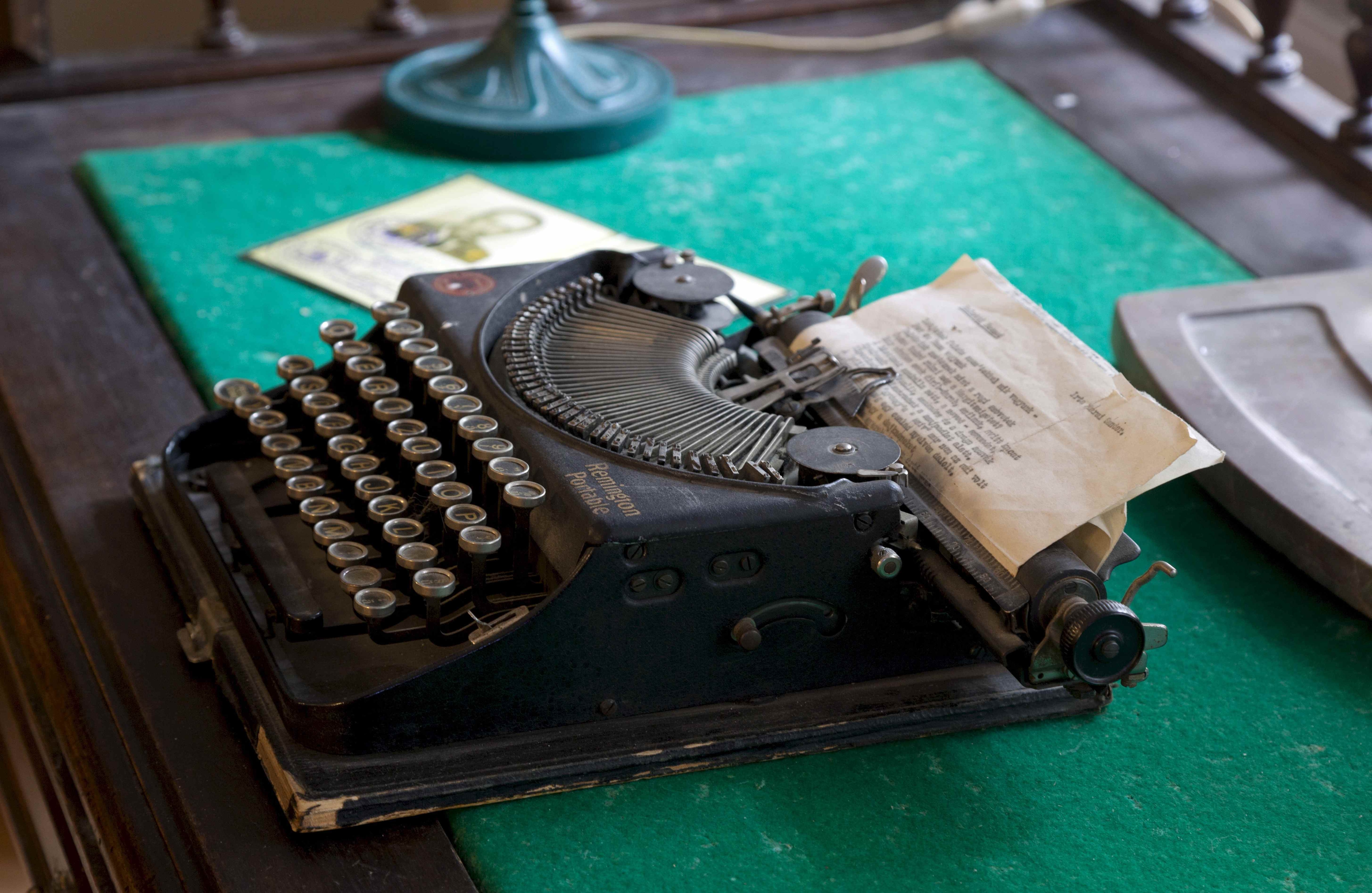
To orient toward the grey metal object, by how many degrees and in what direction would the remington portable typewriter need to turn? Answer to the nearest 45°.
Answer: approximately 135° to its right

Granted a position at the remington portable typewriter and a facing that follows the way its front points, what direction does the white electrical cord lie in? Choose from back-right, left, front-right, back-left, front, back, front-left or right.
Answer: right

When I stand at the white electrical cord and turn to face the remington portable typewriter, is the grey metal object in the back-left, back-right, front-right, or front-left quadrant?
front-left

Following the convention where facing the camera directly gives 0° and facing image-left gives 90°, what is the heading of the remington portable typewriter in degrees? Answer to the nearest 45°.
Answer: approximately 90°
